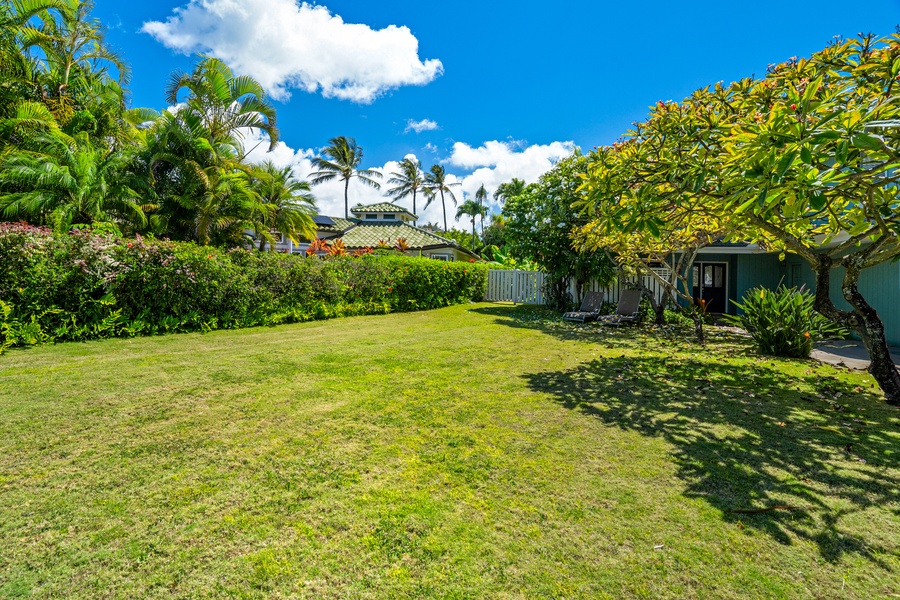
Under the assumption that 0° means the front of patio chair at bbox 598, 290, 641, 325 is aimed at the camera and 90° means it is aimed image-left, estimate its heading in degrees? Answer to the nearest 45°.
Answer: approximately 45°

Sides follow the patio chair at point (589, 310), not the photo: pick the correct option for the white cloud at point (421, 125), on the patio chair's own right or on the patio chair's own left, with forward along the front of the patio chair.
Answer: on the patio chair's own right

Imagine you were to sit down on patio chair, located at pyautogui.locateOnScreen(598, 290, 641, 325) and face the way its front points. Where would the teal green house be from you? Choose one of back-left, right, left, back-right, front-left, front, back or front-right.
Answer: back

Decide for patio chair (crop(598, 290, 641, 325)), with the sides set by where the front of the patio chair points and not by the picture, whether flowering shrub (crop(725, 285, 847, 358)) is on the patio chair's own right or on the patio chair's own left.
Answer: on the patio chair's own left

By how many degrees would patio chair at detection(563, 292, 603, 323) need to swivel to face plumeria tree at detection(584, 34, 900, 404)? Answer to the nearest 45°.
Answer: approximately 45° to its left

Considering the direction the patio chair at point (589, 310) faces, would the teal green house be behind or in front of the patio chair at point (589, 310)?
behind

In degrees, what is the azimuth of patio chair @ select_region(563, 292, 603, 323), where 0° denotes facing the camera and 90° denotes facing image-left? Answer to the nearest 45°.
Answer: approximately 45°

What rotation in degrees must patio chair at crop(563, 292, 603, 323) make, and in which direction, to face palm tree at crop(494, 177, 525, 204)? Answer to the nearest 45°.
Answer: approximately 135° to its right
